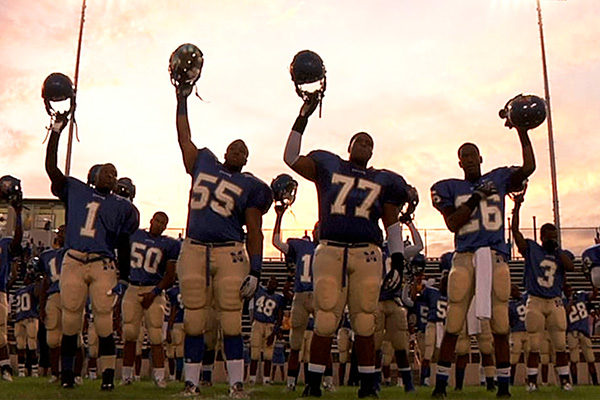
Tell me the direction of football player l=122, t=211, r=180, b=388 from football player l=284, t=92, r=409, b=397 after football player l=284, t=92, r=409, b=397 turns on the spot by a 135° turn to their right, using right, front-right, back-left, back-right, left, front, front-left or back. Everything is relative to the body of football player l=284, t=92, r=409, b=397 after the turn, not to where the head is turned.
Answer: front

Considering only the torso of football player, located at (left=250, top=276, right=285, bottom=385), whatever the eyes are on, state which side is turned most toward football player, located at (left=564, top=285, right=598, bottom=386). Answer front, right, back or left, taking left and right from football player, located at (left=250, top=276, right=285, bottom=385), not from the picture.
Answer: left

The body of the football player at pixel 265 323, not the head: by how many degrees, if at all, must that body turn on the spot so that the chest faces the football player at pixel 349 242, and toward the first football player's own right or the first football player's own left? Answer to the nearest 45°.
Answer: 0° — they already face them

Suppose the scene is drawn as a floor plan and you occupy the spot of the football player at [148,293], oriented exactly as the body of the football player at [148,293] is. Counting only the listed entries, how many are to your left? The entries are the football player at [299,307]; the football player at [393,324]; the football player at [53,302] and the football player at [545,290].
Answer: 3

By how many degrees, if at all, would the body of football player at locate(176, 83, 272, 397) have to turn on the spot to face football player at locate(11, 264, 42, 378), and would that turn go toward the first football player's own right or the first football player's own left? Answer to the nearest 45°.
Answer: approximately 135° to the first football player's own right

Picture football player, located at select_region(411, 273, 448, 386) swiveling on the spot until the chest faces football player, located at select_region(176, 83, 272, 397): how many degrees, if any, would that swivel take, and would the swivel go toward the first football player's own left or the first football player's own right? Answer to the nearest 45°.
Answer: approximately 45° to the first football player's own right

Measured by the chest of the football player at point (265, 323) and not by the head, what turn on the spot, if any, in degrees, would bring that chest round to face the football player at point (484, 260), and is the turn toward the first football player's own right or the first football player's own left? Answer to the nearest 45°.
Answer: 0° — they already face them

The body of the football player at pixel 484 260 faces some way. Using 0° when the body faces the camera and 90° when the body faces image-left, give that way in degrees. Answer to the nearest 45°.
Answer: approximately 0°

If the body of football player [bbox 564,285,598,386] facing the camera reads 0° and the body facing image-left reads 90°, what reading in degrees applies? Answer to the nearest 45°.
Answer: approximately 0°
